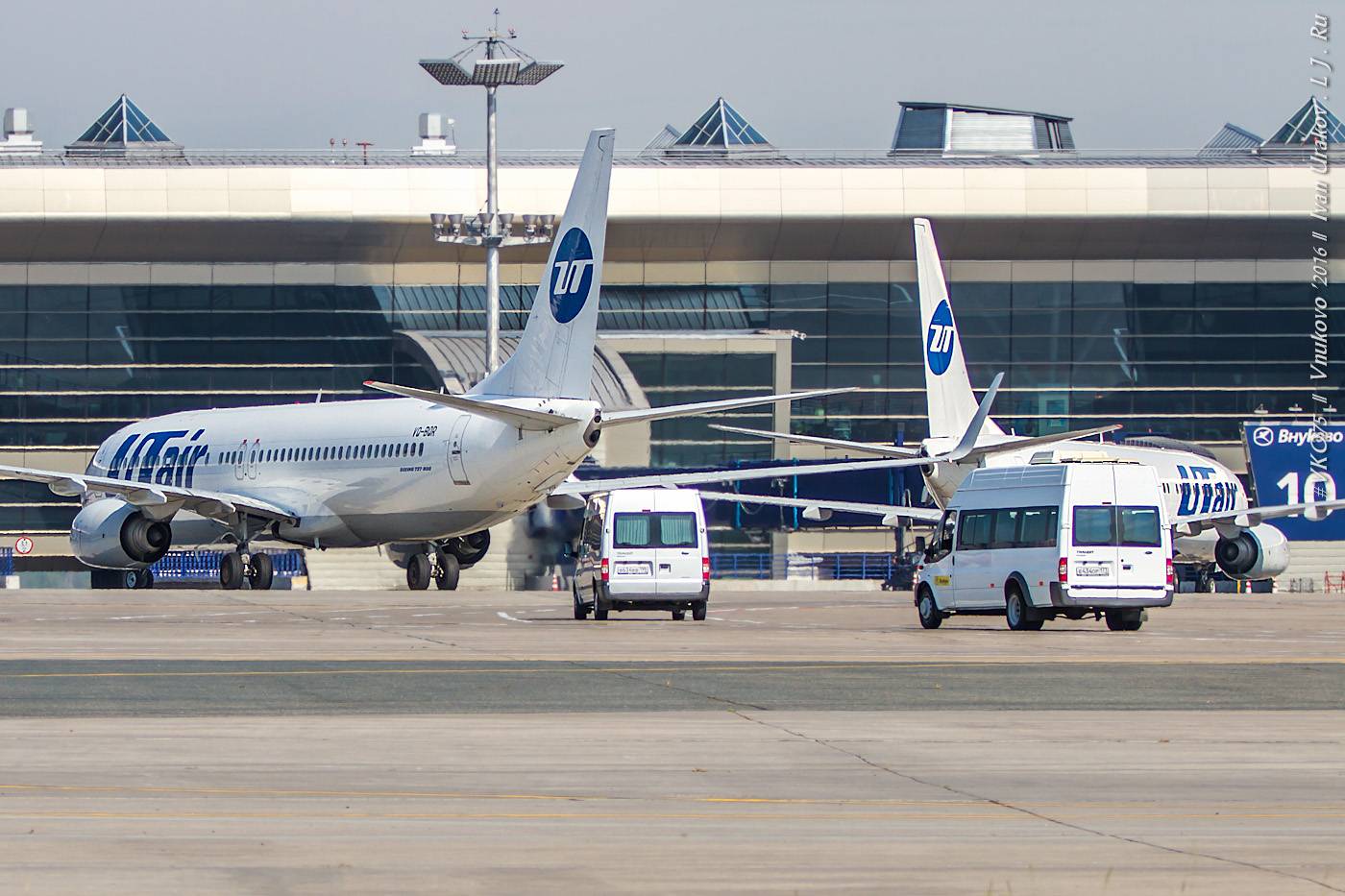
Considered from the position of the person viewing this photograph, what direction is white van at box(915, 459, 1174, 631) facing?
facing away from the viewer and to the left of the viewer

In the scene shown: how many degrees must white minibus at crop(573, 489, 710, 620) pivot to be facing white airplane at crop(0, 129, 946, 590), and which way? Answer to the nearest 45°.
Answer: approximately 45° to its left

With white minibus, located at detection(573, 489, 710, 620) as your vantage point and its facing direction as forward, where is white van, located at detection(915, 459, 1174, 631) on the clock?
The white van is roughly at 4 o'clock from the white minibus.

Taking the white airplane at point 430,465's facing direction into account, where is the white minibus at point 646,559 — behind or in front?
behind

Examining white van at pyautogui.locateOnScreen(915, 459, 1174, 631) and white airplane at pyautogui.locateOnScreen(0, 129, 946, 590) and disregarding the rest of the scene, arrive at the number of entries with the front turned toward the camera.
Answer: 0

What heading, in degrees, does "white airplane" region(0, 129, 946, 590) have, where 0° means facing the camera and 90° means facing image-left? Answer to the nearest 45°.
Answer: approximately 135°

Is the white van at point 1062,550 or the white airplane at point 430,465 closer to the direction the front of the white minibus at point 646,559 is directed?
the white airplane

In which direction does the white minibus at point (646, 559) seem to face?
away from the camera

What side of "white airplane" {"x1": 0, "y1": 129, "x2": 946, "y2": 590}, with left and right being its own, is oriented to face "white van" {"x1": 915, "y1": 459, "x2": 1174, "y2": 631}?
back

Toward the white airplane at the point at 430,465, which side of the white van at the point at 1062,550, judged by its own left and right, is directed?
front
